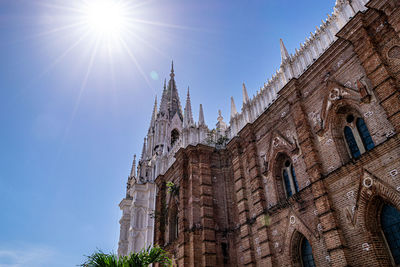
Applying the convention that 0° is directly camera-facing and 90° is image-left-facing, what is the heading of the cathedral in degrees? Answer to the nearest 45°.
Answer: approximately 135°
